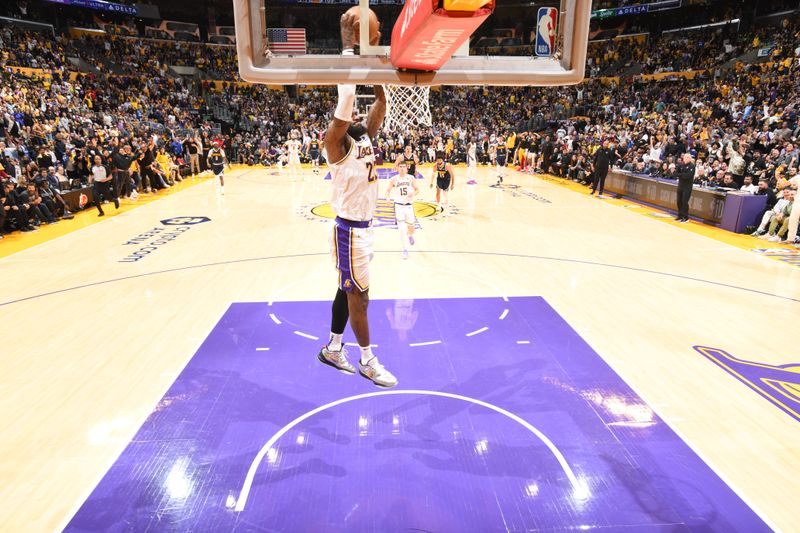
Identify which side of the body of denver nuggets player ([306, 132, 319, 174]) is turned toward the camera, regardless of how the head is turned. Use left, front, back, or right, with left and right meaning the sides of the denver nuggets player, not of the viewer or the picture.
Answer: front

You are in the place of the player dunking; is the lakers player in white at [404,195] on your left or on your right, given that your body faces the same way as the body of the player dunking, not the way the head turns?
on your left

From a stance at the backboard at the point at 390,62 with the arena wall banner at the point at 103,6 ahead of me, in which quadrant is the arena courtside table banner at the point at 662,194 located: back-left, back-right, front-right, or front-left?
front-right

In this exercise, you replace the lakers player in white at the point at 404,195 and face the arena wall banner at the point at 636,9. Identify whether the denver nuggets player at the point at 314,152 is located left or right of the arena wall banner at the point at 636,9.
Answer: left

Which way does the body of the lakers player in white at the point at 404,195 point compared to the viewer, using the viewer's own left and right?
facing the viewer

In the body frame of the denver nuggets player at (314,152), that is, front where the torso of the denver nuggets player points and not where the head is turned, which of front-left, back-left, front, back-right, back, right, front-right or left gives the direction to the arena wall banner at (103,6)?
back-right

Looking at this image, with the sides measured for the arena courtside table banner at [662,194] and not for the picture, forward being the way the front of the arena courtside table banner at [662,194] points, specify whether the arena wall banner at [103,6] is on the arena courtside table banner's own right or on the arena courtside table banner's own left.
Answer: on the arena courtside table banner's own right

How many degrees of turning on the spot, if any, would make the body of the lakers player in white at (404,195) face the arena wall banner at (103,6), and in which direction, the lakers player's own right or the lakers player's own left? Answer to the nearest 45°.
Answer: approximately 135° to the lakers player's own right

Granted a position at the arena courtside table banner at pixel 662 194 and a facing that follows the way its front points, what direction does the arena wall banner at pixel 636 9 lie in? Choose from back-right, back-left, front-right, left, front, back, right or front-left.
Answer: back-right

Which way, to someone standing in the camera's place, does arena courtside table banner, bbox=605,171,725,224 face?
facing the viewer and to the left of the viewer

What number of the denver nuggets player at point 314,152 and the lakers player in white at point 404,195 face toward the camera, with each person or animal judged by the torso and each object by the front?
2

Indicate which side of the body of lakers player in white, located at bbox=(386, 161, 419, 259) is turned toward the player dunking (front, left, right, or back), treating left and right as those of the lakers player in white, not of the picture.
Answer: front

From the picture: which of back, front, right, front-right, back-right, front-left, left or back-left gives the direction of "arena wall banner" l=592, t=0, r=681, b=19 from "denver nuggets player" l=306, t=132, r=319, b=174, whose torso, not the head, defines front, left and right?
left

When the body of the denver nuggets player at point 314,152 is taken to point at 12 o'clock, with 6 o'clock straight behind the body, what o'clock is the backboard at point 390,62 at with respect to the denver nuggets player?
The backboard is roughly at 12 o'clock from the denver nuggets player.

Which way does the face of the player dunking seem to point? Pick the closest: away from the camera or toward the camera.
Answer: toward the camera

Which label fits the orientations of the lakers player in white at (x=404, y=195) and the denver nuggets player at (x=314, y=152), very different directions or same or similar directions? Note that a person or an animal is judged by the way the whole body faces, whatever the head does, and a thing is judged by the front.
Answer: same or similar directions
